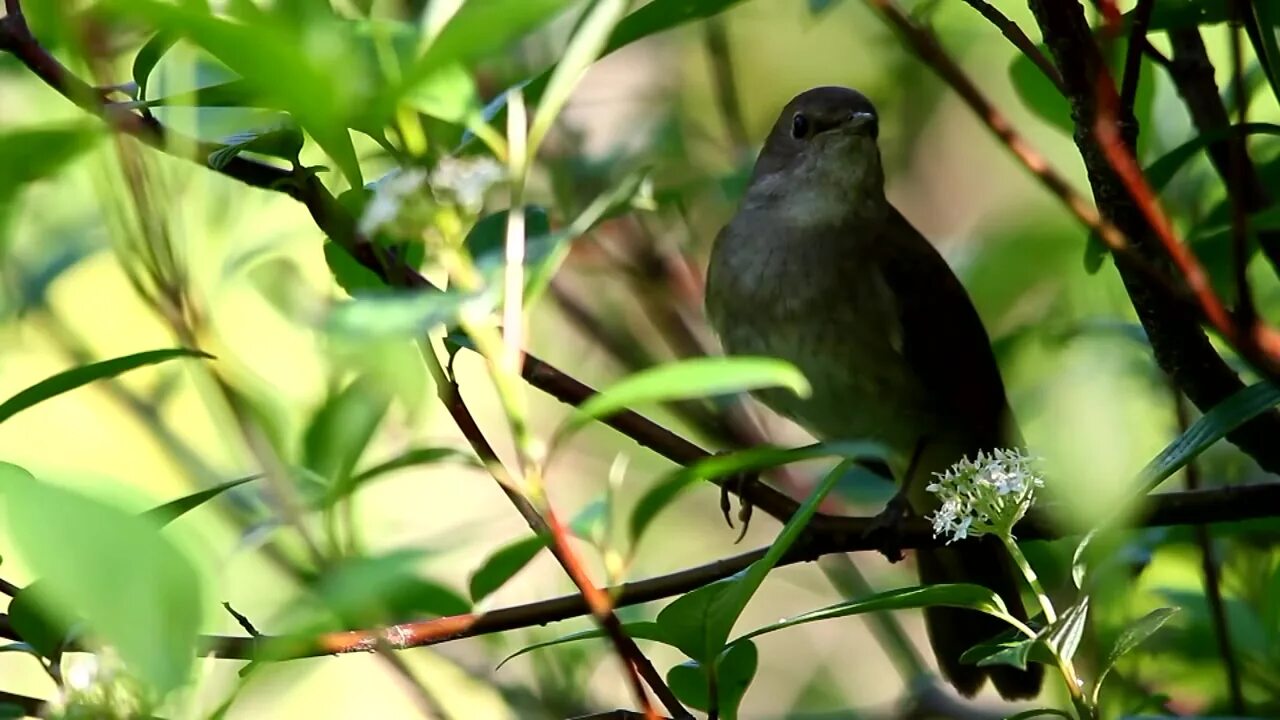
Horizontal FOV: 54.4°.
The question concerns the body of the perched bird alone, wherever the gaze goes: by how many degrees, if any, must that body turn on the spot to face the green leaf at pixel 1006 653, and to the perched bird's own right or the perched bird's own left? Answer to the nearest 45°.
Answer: approximately 45° to the perched bird's own left

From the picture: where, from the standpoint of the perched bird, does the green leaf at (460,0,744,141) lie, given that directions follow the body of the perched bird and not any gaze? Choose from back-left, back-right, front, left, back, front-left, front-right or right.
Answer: front-right

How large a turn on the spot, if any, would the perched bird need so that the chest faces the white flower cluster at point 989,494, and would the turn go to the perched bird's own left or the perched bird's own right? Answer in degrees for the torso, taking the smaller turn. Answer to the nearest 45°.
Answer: approximately 45° to the perched bird's own left

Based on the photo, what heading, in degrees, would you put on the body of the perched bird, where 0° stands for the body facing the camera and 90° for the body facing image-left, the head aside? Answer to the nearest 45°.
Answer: approximately 45°

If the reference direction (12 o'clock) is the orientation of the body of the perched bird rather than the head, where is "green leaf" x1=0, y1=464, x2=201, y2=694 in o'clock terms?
The green leaf is roughly at 11 o'clock from the perched bird.
